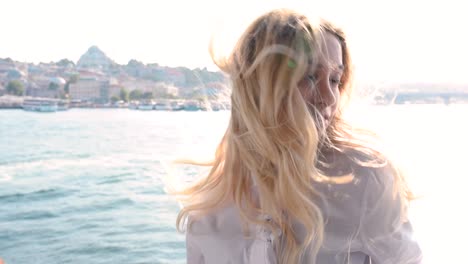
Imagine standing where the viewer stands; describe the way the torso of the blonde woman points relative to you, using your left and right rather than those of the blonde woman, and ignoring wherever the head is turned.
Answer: facing the viewer and to the left of the viewer

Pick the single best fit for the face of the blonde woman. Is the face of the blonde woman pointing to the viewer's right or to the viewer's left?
to the viewer's right

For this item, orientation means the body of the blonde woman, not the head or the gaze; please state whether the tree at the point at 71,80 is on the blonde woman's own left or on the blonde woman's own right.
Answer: on the blonde woman's own right

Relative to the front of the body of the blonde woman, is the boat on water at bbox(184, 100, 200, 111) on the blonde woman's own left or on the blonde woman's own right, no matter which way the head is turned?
on the blonde woman's own right

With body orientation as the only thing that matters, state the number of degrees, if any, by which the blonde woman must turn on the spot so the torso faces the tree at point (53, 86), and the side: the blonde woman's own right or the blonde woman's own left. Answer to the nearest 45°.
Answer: approximately 90° to the blonde woman's own right
